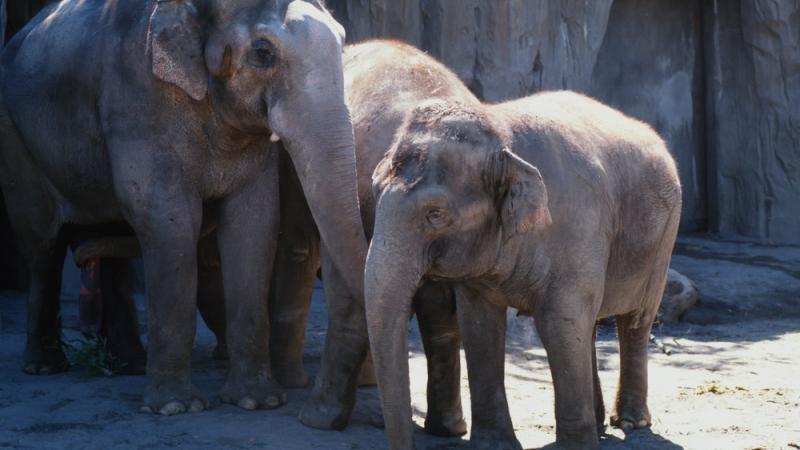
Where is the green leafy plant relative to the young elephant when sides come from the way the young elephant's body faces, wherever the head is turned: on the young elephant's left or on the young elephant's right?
on the young elephant's right

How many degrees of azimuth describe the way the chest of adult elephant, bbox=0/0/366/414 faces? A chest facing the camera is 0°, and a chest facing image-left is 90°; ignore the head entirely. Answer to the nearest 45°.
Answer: approximately 315°

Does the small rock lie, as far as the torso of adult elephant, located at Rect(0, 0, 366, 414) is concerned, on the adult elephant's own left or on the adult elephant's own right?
on the adult elephant's own left

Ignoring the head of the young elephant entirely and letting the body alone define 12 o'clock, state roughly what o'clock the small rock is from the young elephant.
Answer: The small rock is roughly at 5 o'clock from the young elephant.

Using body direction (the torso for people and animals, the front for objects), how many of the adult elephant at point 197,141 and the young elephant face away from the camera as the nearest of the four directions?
0

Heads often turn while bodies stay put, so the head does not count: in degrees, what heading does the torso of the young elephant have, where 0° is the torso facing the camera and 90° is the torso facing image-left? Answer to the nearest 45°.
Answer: approximately 45°

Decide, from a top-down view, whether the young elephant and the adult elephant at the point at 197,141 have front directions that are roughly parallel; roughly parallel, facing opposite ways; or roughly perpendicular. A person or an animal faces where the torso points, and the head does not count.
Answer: roughly perpendicular

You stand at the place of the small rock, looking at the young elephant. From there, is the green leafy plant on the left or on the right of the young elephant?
right
